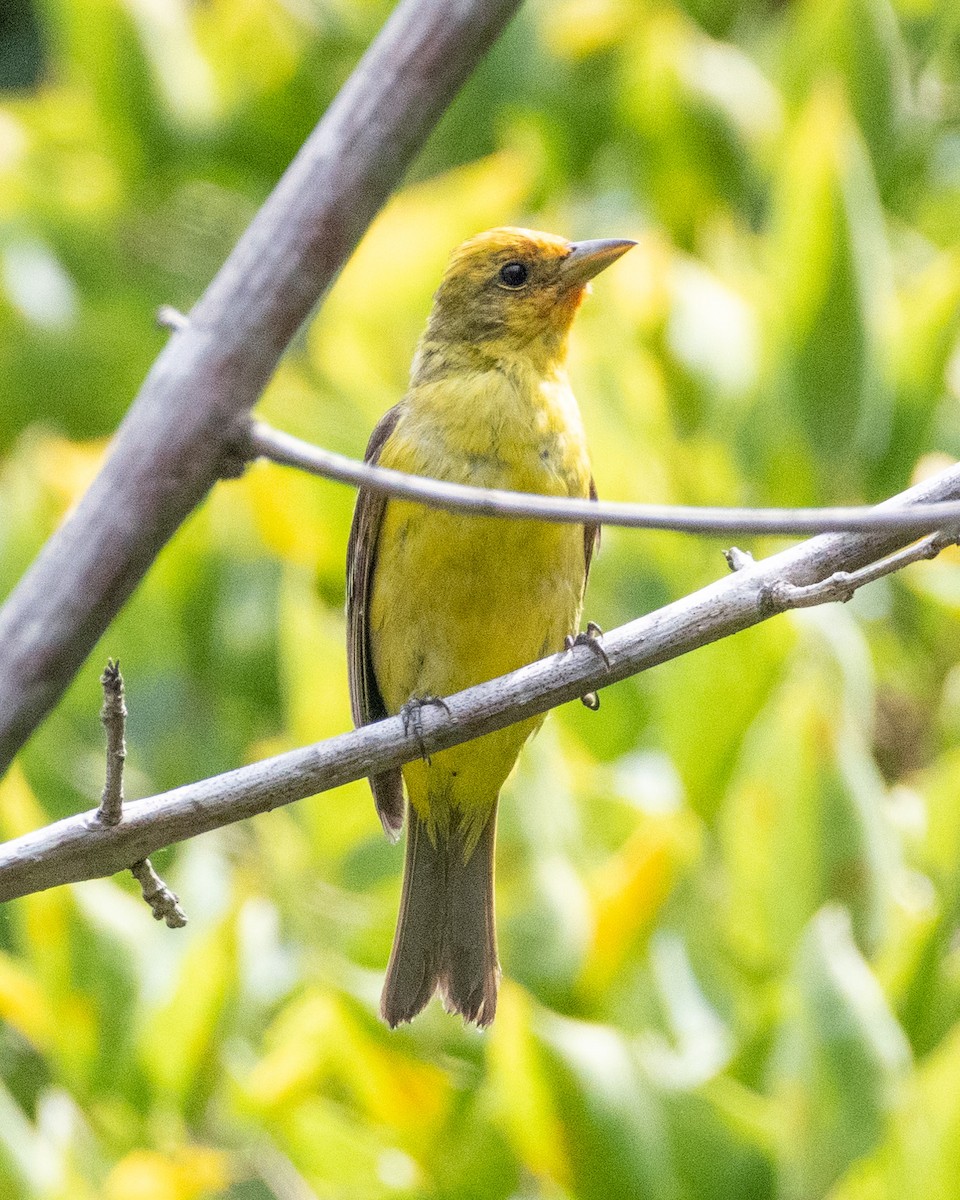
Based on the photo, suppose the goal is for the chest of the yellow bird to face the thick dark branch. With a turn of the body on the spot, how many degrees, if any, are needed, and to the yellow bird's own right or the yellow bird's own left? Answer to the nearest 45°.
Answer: approximately 45° to the yellow bird's own right
